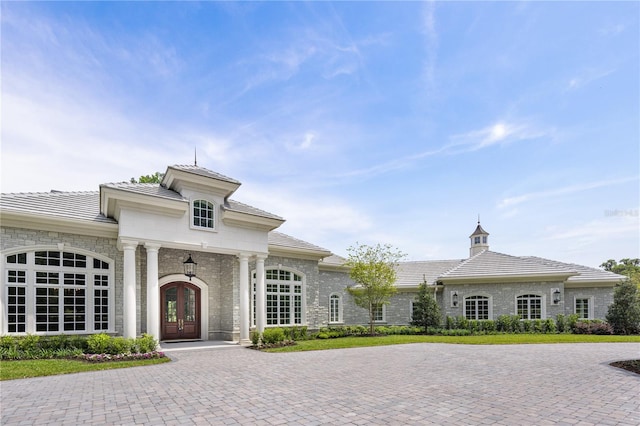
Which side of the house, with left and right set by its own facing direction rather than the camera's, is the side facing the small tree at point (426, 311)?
left

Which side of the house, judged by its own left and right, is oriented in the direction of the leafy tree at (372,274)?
left

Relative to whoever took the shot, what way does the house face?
facing the viewer and to the right of the viewer

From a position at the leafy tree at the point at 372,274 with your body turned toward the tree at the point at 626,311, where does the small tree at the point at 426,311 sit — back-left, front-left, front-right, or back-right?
front-left
